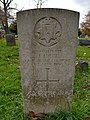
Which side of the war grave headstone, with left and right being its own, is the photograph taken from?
front

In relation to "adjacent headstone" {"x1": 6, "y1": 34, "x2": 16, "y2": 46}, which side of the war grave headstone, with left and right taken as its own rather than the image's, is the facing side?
back
